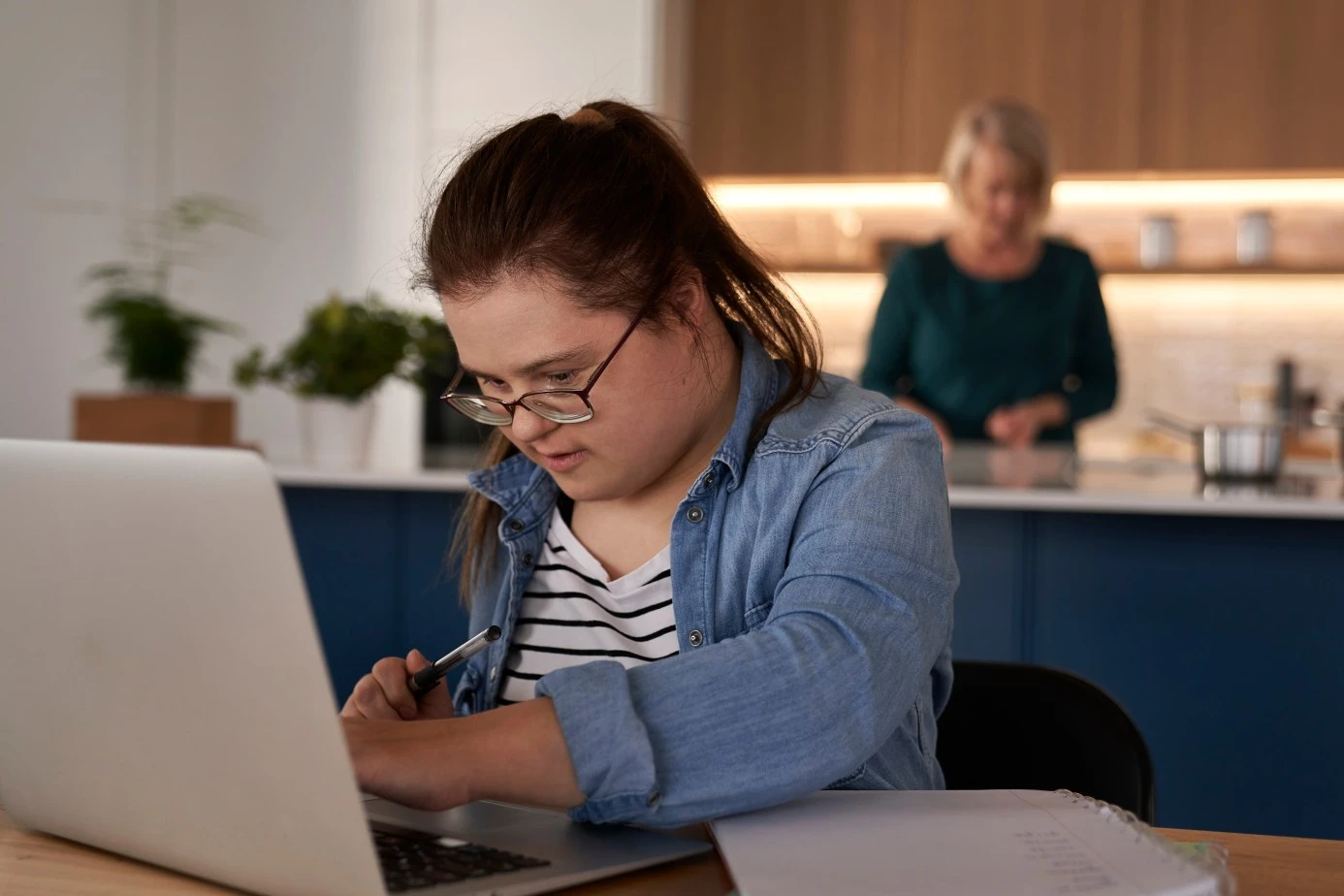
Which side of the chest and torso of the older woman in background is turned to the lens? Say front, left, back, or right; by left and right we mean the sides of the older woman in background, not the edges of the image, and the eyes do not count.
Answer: front

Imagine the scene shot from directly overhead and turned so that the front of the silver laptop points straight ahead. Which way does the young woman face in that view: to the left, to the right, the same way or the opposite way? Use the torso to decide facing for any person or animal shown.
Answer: the opposite way

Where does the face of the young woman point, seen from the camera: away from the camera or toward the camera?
toward the camera

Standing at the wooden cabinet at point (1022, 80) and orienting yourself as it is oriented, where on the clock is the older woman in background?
The older woman in background is roughly at 12 o'clock from the wooden cabinet.

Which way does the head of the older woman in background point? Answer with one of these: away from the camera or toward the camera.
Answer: toward the camera

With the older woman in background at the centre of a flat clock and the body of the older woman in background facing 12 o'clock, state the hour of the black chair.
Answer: The black chair is roughly at 12 o'clock from the older woman in background.

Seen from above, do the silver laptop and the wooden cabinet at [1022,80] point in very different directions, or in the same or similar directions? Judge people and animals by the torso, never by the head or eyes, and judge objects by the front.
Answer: very different directions

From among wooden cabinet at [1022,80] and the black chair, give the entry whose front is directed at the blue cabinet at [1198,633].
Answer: the wooden cabinet

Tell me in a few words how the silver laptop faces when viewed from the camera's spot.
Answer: facing away from the viewer and to the right of the viewer

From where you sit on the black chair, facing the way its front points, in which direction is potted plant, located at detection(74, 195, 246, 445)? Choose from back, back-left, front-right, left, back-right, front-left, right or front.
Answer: right

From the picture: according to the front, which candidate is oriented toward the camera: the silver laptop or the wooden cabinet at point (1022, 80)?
the wooden cabinet

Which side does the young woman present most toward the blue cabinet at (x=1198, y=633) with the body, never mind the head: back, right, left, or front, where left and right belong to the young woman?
back

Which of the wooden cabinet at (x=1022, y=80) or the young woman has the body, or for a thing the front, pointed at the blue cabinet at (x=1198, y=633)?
the wooden cabinet

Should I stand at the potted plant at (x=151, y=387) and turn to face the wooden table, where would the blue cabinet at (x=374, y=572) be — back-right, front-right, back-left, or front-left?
front-left

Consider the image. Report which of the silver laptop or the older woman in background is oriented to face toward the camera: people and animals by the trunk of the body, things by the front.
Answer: the older woman in background

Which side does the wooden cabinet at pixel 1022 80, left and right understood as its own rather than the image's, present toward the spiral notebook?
front

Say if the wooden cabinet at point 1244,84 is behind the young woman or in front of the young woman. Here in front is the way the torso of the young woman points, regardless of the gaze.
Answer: behind

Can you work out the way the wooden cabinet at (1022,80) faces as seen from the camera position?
facing the viewer
